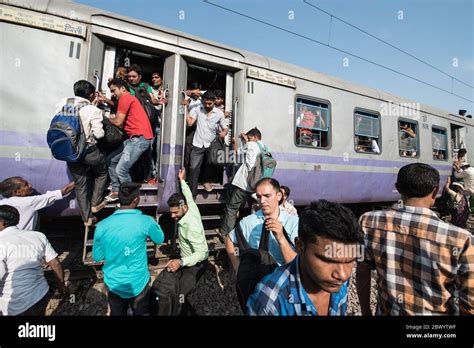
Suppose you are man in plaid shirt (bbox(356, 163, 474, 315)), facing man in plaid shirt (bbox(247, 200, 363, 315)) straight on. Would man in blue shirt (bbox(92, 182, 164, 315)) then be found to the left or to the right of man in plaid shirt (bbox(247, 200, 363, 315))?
right

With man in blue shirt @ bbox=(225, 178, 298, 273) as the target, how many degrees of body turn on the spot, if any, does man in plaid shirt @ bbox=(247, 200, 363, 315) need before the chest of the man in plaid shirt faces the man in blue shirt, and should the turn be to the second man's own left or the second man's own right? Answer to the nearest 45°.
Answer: approximately 180°

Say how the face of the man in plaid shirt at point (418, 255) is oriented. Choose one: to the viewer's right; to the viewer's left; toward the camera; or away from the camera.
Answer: away from the camera

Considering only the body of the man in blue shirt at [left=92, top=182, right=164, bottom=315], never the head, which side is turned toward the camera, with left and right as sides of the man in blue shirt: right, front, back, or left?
back

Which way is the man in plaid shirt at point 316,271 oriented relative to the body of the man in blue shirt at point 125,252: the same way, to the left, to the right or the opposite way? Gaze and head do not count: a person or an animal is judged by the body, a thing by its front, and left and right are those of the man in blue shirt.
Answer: the opposite way

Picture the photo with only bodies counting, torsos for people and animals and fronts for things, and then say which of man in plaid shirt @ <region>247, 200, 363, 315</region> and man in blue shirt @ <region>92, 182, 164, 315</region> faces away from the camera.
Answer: the man in blue shirt

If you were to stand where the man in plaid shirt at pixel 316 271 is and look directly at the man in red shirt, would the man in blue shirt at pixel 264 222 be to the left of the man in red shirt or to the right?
right
